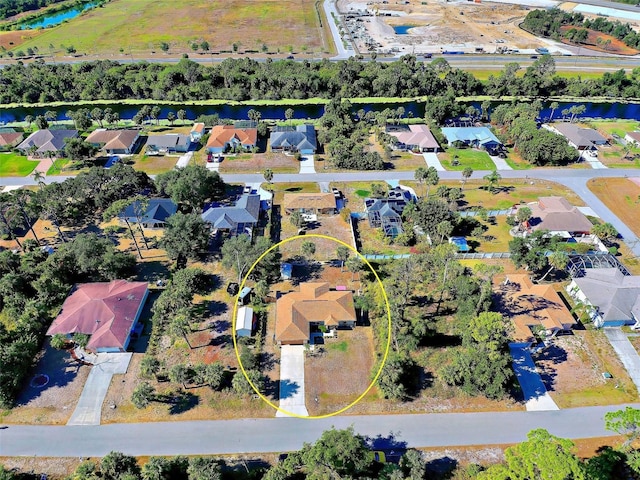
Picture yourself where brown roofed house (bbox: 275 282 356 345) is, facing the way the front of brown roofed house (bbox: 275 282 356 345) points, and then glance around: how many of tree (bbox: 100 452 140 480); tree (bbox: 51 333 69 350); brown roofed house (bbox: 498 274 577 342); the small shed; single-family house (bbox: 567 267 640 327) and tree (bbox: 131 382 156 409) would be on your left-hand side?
2

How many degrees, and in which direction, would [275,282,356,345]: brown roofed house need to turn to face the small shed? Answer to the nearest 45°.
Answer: approximately 90° to its right

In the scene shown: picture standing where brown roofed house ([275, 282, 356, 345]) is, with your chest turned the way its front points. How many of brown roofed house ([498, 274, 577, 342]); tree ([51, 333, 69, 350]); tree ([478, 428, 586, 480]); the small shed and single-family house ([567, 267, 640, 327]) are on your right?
2

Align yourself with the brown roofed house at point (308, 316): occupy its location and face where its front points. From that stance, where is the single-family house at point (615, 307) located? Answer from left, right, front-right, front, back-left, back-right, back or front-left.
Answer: left

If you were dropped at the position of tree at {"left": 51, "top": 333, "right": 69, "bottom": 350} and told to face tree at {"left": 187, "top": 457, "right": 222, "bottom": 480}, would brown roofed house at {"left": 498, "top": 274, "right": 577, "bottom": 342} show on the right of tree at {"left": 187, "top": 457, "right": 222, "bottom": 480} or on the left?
left

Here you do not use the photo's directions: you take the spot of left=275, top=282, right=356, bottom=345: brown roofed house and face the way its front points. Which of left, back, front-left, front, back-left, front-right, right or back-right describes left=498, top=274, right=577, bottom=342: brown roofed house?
left

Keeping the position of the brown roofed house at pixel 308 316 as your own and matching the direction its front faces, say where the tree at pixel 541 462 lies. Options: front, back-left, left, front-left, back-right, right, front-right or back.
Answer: front-left

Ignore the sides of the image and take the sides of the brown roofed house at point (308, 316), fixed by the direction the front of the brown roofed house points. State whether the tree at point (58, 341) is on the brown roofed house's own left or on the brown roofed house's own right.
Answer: on the brown roofed house's own right

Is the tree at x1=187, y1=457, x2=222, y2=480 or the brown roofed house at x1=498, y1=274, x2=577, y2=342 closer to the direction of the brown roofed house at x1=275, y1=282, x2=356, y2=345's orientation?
the tree

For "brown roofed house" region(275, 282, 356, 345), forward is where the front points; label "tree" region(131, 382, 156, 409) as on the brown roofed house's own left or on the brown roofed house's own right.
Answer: on the brown roofed house's own right

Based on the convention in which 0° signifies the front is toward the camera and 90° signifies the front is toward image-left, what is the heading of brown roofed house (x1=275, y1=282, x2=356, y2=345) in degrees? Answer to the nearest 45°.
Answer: approximately 0°

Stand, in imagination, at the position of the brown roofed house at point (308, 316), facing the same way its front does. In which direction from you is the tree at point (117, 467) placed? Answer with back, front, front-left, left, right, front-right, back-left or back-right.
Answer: front-right
